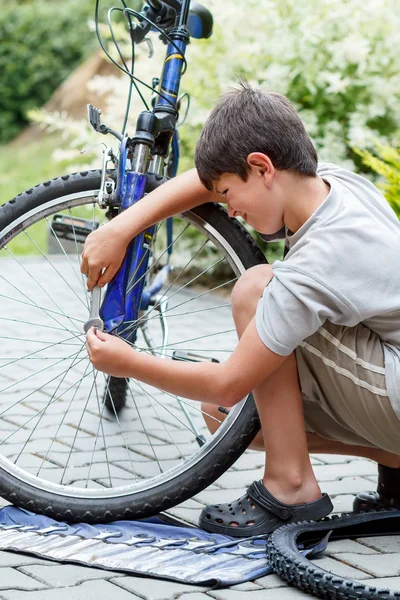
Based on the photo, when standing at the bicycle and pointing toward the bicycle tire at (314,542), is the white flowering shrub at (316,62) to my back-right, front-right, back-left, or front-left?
back-left

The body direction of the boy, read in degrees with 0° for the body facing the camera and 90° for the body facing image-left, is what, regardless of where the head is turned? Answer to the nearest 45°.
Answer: approximately 90°
